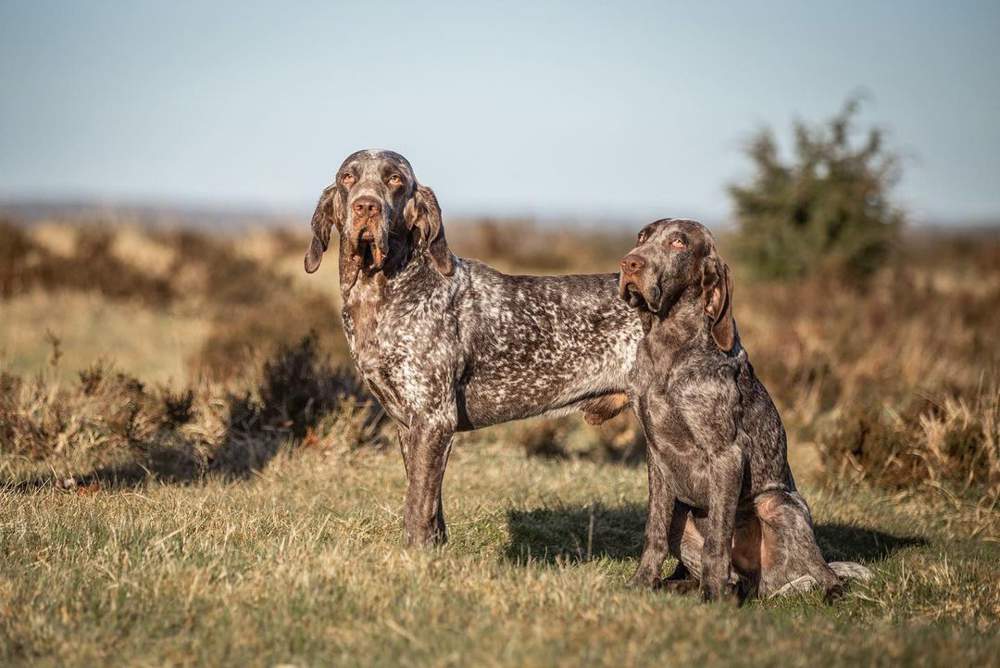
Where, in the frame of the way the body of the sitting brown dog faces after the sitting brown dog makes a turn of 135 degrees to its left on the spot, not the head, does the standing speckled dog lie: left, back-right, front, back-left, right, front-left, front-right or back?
back

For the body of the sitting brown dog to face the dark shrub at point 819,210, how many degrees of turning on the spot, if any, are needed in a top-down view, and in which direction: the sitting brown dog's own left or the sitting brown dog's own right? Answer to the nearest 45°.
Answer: approximately 135° to the sitting brown dog's own right

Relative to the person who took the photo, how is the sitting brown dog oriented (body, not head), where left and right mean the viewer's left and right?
facing the viewer and to the left of the viewer
